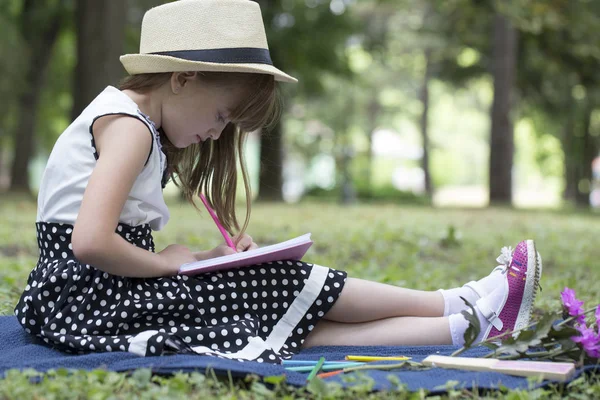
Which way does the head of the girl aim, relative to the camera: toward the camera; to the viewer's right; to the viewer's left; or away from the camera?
to the viewer's right

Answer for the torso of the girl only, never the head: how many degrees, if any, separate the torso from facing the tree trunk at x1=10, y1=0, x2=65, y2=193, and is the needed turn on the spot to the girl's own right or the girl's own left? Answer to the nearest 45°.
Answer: approximately 90° to the girl's own left

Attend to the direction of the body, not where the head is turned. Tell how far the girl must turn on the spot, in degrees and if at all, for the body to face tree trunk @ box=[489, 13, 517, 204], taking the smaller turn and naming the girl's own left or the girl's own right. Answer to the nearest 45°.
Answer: approximately 90° to the girl's own left

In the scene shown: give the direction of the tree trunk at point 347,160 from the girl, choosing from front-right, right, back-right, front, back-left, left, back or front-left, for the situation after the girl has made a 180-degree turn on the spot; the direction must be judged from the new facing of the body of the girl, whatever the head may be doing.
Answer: right

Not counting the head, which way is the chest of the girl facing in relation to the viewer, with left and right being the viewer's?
facing to the right of the viewer

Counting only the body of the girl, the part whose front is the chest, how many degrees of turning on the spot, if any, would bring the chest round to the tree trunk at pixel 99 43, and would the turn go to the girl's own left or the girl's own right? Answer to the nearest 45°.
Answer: approximately 90° to the girl's own left
